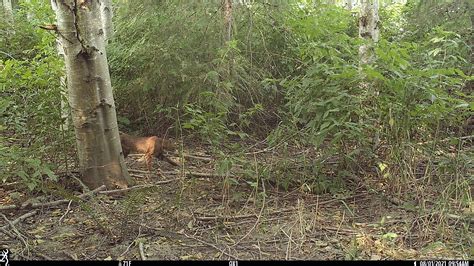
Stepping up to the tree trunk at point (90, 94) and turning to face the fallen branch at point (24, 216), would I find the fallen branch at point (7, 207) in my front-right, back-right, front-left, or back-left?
front-right

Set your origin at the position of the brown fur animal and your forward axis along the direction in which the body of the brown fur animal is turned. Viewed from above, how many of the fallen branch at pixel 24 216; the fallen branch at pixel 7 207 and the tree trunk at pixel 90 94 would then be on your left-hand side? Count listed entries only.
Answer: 0

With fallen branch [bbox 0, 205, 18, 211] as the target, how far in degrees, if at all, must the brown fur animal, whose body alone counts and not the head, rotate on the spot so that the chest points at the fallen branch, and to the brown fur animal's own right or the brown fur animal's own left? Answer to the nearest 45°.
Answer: approximately 135° to the brown fur animal's own right

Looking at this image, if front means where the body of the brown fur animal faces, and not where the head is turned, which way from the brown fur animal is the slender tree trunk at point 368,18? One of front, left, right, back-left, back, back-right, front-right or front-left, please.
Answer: front

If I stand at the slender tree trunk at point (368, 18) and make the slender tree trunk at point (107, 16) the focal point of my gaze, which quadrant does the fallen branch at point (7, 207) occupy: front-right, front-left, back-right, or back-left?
front-left

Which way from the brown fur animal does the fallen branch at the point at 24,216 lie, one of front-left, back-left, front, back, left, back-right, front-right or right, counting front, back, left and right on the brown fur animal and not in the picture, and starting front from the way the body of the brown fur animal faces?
front-left

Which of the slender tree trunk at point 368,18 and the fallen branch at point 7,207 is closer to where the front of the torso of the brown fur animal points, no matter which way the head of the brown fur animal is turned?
the slender tree trunk

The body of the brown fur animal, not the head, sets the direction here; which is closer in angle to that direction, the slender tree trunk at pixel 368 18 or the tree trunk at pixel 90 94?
the slender tree trunk

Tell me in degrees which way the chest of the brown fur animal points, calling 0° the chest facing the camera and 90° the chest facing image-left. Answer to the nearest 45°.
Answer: approximately 270°

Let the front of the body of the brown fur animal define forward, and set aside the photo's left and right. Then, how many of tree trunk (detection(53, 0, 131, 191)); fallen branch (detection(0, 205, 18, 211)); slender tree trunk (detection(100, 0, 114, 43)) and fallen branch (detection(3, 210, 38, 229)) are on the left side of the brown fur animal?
1
